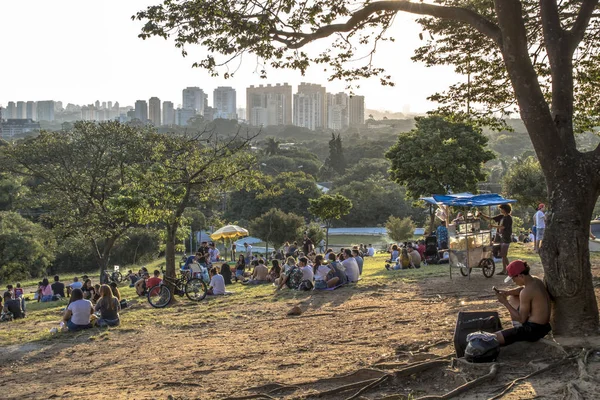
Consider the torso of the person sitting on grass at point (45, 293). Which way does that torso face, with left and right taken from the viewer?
facing away from the viewer

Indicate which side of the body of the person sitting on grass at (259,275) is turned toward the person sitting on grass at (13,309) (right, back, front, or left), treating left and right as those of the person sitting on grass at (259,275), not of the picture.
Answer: left

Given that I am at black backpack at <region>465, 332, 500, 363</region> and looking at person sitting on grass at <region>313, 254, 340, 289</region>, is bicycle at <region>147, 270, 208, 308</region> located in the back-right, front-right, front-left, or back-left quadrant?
front-left

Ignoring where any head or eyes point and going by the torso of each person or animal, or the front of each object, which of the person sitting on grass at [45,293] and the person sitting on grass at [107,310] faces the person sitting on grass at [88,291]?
the person sitting on grass at [107,310]

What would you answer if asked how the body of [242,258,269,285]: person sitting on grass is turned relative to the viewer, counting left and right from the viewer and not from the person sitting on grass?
facing away from the viewer and to the left of the viewer

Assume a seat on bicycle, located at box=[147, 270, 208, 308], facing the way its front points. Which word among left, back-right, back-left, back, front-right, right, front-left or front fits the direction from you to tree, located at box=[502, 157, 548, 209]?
back-right

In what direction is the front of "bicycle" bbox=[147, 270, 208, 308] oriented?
to the viewer's left

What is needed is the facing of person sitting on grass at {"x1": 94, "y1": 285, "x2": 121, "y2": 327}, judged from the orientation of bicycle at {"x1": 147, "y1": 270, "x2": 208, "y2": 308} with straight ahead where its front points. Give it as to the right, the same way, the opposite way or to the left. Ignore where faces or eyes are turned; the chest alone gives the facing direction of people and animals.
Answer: to the right

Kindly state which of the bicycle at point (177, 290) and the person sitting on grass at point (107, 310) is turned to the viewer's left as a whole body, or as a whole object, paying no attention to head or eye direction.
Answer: the bicycle

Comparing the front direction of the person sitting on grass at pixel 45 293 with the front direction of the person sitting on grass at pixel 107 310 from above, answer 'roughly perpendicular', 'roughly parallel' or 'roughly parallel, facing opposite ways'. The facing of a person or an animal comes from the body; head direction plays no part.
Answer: roughly parallel

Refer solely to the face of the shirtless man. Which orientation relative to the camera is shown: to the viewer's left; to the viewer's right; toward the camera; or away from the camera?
to the viewer's left

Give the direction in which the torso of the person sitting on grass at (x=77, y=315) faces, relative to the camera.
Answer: away from the camera

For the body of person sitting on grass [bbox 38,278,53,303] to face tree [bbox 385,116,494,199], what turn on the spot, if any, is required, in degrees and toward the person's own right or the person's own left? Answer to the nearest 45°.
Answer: approximately 90° to the person's own right
